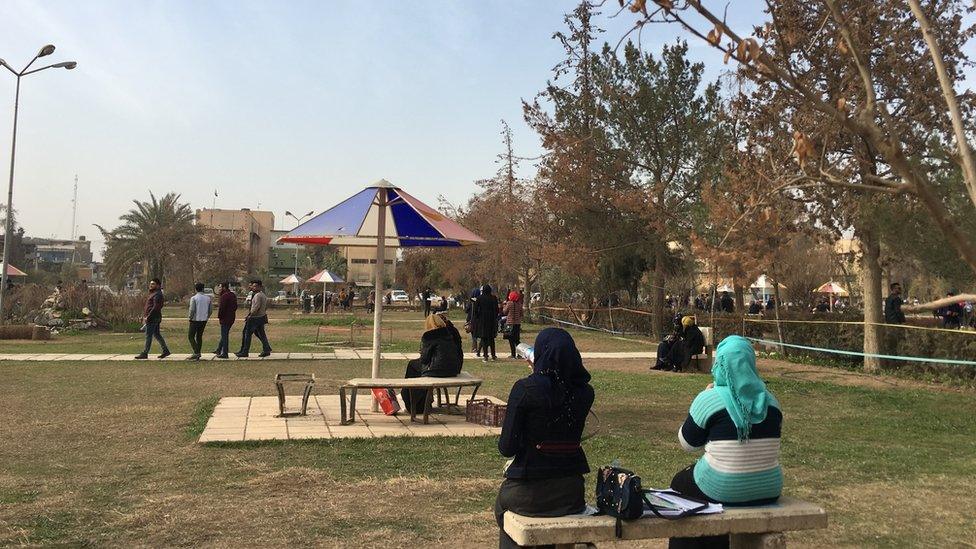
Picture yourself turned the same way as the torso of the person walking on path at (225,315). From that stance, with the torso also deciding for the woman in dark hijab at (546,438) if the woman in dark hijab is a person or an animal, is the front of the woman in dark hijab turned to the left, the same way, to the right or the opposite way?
to the right

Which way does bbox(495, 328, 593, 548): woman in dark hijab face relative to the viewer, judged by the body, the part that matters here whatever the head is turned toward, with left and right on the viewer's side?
facing away from the viewer and to the left of the viewer

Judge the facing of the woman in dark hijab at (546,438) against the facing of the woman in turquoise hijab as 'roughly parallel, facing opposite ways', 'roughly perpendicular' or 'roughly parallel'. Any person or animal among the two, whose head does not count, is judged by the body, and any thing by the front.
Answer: roughly parallel

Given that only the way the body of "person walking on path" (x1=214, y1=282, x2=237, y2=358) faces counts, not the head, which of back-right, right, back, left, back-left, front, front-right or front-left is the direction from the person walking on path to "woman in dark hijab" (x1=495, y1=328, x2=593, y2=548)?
left

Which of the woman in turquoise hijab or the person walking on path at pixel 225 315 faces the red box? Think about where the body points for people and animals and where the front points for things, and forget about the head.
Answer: the woman in turquoise hijab

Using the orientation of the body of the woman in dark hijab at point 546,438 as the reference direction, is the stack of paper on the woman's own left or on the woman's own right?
on the woman's own right

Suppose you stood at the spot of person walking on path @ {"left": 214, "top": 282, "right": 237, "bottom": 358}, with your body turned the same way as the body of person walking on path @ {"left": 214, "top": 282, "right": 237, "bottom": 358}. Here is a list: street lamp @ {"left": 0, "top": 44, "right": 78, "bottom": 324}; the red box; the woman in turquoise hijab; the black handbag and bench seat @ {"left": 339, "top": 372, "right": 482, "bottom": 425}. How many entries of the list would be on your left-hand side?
4

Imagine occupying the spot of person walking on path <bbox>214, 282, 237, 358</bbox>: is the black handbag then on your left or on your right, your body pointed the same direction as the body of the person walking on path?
on your left

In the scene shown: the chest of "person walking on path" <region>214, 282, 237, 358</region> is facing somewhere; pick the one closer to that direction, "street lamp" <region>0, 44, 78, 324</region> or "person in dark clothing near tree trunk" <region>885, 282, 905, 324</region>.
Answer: the street lamp

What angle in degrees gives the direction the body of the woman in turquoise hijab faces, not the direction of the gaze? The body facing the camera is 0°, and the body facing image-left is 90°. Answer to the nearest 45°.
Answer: approximately 135°

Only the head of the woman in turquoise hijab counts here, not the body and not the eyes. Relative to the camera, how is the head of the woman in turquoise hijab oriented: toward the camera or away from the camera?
away from the camera

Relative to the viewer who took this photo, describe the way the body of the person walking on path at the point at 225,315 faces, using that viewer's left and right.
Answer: facing to the left of the viewer

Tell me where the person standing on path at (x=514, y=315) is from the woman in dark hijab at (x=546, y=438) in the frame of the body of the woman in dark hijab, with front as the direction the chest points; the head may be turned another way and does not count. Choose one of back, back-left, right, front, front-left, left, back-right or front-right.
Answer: front-right

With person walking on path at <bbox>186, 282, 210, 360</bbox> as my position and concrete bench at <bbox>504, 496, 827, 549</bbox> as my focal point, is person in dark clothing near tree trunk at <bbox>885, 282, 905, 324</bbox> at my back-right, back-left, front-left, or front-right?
front-left
